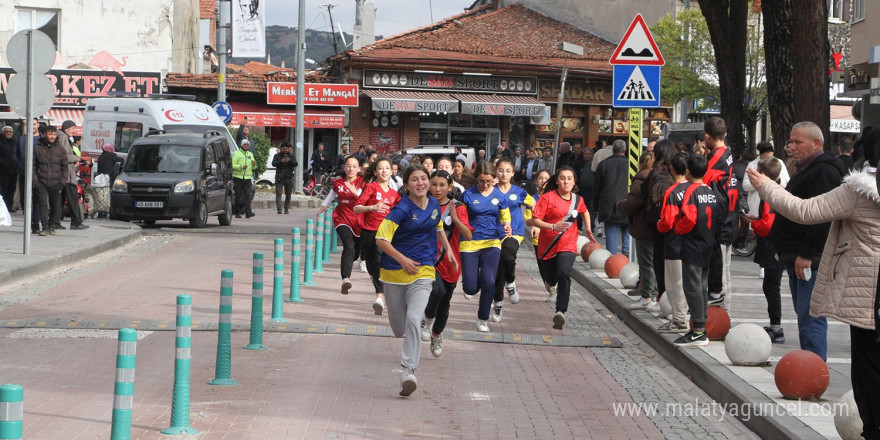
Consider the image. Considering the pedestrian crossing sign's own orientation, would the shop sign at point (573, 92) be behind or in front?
behind

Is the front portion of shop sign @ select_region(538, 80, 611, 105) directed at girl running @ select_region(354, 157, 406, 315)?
yes

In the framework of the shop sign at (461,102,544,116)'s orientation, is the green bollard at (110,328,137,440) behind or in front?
in front

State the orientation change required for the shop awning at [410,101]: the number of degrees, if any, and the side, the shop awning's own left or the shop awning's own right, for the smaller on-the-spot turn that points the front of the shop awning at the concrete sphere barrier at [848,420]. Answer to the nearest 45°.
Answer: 0° — it already faces it

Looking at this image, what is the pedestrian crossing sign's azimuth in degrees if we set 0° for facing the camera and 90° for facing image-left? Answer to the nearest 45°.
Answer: approximately 0°

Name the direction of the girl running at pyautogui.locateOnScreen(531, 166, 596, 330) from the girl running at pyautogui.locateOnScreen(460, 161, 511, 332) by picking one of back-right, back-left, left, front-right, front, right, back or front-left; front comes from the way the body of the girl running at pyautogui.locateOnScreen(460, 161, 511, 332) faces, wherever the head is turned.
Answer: back-left
